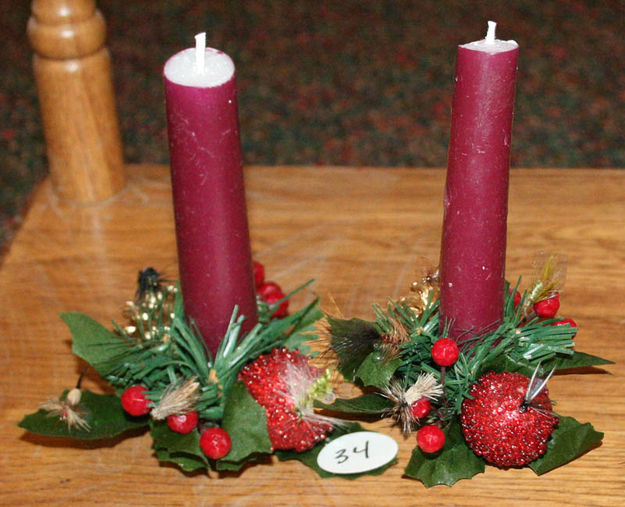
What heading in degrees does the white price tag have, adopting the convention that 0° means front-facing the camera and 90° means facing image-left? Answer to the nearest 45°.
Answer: approximately 0°
